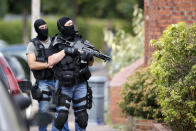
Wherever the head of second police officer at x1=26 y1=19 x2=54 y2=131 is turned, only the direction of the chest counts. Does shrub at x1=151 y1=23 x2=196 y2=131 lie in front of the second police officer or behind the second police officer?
in front

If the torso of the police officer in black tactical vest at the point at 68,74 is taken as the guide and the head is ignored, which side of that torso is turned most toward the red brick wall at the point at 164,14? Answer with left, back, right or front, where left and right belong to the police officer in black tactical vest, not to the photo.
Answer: left

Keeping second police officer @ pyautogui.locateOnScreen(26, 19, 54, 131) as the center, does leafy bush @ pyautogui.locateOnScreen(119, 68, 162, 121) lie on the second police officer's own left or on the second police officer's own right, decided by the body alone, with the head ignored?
on the second police officer's own left

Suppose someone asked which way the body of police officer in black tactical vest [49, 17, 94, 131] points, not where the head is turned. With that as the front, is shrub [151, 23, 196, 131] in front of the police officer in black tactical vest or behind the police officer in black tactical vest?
in front

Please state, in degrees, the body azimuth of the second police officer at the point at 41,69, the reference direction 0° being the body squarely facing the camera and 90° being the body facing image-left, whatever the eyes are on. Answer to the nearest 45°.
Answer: approximately 315°

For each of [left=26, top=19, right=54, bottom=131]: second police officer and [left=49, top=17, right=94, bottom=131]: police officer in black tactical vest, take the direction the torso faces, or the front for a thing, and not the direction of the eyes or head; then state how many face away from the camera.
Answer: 0

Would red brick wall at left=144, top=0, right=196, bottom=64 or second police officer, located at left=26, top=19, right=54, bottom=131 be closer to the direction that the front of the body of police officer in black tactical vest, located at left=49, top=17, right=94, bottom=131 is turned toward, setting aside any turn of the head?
the red brick wall
